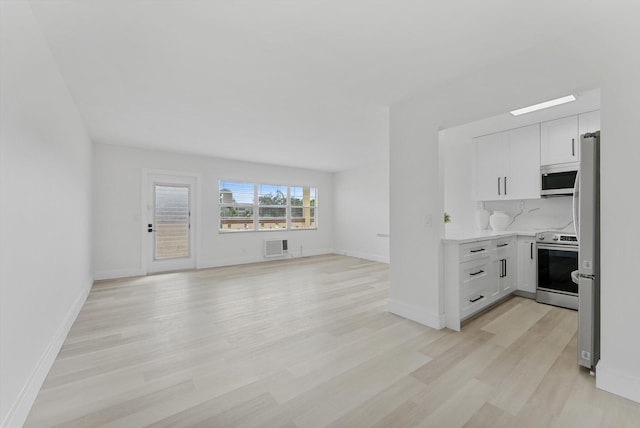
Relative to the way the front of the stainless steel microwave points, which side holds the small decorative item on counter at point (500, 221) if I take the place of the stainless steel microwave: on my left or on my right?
on my right

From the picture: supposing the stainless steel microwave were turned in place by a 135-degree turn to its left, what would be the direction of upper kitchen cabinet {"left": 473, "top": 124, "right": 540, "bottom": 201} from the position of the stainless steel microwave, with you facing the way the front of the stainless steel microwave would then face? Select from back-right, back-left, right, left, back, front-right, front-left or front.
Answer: back-left

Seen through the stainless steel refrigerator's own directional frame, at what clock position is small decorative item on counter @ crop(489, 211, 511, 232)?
The small decorative item on counter is roughly at 2 o'clock from the stainless steel refrigerator.

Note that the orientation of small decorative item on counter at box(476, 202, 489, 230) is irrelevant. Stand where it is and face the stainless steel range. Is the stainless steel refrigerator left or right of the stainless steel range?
right

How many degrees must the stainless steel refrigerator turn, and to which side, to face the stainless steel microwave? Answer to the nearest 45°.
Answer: approximately 90° to its right

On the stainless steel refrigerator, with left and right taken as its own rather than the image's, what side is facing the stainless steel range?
right

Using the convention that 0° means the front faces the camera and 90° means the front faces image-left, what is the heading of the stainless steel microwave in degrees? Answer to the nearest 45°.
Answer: approximately 0°
